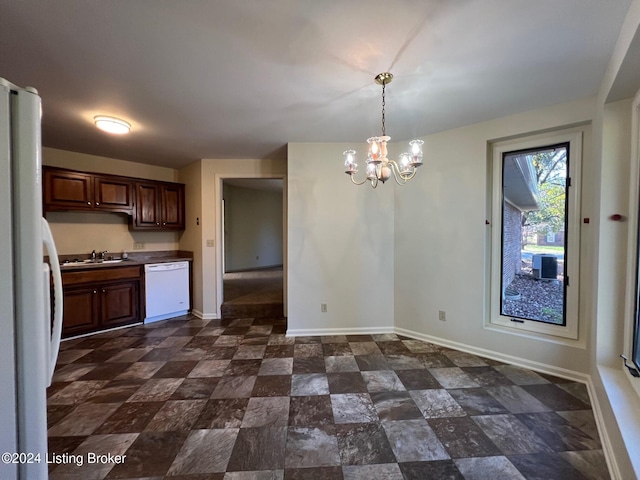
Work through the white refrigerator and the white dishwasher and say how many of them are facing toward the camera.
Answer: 1

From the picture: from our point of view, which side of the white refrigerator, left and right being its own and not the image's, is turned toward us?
right

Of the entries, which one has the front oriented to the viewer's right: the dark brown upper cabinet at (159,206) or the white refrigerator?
the white refrigerator

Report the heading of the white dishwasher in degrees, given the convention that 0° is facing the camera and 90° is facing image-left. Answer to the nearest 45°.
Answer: approximately 0°

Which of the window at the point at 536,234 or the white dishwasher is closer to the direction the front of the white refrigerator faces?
the window

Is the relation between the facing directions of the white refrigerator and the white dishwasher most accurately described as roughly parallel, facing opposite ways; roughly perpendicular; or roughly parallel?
roughly perpendicular

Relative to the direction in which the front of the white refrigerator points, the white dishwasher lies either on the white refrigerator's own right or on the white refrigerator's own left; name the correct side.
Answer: on the white refrigerator's own left

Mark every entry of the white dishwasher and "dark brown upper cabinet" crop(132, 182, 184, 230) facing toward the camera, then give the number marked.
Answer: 2
